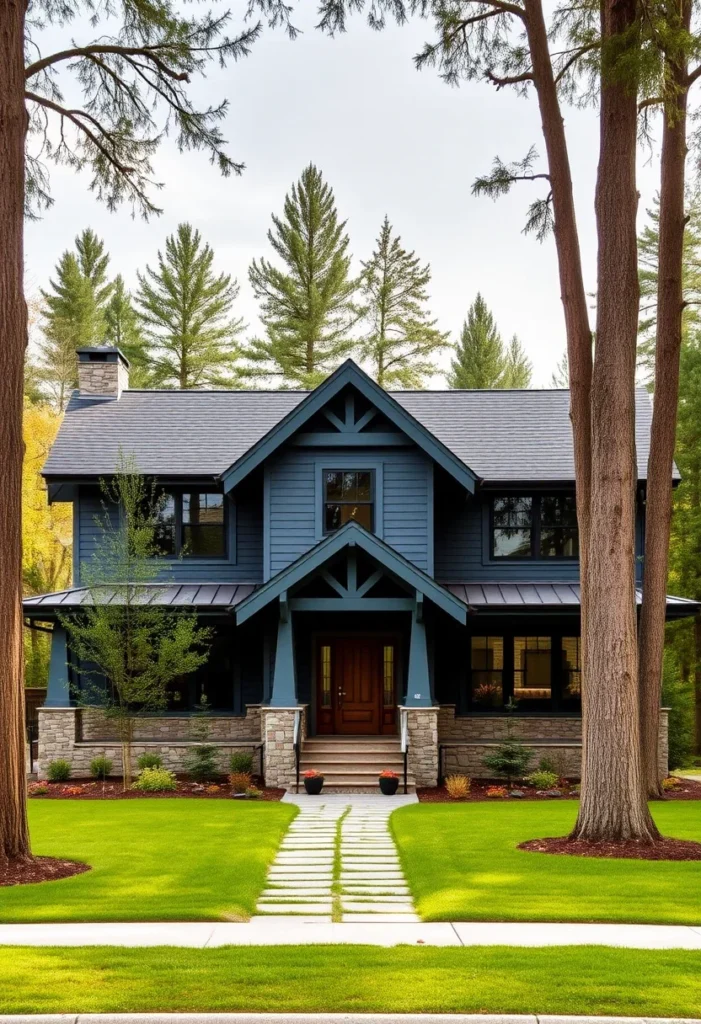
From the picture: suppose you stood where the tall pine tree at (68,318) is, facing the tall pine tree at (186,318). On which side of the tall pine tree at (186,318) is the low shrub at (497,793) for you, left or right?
right

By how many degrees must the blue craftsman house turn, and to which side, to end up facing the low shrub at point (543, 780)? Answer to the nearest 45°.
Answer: approximately 45° to its left

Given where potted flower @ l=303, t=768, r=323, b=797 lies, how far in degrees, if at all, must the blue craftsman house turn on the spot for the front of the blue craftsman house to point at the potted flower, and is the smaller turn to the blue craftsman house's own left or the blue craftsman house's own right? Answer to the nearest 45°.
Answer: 0° — it already faces it

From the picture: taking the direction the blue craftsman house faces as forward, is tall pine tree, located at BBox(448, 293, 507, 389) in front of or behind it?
behind

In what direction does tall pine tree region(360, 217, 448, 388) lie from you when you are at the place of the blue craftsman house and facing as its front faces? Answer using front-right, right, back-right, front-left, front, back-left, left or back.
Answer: back

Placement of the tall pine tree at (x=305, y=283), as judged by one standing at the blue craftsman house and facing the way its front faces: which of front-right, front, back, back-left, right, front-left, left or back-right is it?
back

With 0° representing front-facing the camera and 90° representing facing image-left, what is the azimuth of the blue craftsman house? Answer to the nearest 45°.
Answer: approximately 0°

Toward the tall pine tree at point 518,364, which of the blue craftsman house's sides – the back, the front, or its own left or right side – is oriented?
back
